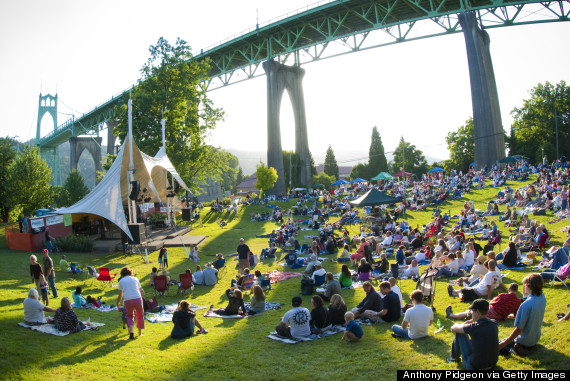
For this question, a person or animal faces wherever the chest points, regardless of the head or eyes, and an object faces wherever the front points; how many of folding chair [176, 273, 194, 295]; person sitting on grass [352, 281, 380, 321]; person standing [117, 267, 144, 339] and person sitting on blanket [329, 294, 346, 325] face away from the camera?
3

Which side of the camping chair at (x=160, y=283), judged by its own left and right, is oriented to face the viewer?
back

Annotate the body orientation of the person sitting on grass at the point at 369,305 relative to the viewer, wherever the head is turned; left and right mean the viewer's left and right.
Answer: facing to the left of the viewer

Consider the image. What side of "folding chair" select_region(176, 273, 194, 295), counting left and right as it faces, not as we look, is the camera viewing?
back

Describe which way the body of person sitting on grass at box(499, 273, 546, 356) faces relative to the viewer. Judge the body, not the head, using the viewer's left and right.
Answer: facing away from the viewer and to the left of the viewer

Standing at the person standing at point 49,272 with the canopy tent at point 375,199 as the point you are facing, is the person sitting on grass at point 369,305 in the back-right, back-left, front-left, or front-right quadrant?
front-right

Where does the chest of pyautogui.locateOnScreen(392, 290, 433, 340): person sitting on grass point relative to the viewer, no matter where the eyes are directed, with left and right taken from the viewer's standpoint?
facing away from the viewer and to the left of the viewer

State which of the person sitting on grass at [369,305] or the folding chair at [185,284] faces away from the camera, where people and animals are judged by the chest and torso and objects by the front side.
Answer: the folding chair

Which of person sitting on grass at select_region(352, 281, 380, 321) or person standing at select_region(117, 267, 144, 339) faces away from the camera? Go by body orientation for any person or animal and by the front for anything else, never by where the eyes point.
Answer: the person standing

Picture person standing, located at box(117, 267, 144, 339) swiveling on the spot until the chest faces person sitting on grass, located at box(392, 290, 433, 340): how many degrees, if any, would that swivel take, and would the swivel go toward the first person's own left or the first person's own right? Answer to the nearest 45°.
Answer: approximately 135° to the first person's own right

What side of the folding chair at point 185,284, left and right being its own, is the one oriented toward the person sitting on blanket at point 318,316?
back
